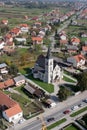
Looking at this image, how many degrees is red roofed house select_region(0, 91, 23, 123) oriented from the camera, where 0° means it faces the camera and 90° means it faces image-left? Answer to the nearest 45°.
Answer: approximately 315°
